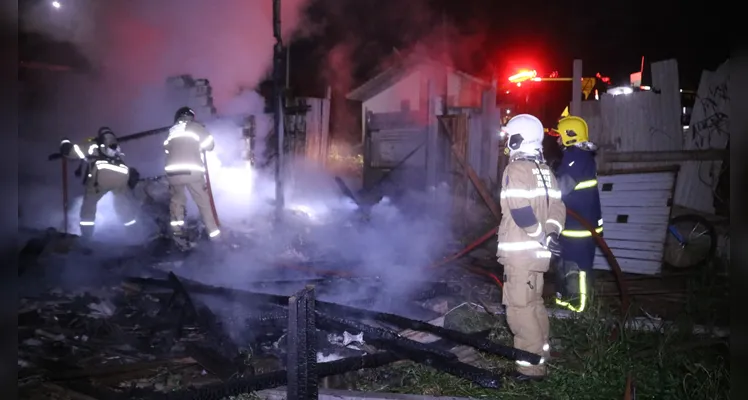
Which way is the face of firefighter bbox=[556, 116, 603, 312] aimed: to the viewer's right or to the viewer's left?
to the viewer's left

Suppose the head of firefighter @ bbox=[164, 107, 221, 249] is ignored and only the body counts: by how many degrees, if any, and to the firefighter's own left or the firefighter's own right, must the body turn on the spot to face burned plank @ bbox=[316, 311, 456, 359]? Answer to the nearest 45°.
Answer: approximately 180°

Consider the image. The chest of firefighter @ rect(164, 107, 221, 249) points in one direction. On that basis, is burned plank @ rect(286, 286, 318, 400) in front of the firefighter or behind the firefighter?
behind

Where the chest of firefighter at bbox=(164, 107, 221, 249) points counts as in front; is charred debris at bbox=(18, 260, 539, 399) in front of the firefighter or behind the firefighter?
behind

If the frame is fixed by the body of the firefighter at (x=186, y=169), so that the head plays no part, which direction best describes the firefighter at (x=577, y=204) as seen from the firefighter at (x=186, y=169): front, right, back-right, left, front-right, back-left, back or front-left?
back-right

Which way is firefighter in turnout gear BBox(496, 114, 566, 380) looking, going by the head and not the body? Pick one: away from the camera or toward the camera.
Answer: away from the camera
